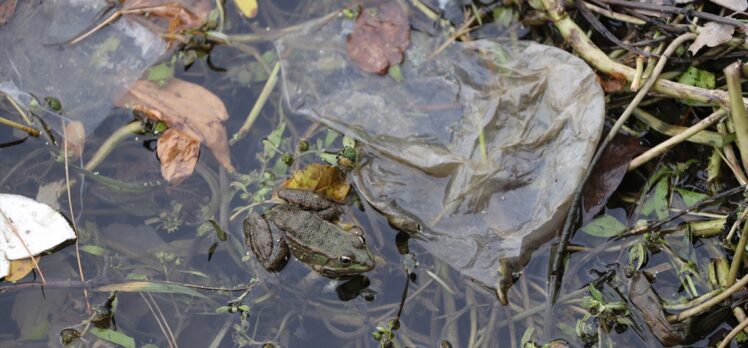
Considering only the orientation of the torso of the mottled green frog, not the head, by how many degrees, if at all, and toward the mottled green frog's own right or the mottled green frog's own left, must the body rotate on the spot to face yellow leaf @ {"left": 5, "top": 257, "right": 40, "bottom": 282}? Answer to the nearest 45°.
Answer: approximately 135° to the mottled green frog's own right

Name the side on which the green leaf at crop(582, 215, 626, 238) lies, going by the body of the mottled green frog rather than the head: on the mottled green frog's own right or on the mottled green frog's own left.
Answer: on the mottled green frog's own left

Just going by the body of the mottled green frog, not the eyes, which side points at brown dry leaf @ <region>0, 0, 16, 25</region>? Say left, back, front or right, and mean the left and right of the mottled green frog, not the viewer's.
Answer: back

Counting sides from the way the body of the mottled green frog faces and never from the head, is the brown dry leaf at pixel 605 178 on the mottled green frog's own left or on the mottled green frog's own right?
on the mottled green frog's own left

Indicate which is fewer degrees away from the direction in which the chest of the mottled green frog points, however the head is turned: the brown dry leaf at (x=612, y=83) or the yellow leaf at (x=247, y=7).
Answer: the brown dry leaf

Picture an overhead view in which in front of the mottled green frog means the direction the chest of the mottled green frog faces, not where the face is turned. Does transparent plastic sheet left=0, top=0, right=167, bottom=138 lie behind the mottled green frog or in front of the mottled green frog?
behind

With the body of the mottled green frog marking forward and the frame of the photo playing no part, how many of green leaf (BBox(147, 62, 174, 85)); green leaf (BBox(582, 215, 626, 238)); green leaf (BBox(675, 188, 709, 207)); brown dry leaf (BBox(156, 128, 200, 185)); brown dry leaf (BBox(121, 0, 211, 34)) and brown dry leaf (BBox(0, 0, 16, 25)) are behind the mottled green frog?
4

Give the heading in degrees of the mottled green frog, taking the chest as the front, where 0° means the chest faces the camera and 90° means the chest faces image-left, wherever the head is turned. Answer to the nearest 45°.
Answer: approximately 315°

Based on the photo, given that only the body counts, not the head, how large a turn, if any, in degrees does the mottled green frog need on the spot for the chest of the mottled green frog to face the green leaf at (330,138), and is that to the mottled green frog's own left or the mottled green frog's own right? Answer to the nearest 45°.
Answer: approximately 135° to the mottled green frog's own left

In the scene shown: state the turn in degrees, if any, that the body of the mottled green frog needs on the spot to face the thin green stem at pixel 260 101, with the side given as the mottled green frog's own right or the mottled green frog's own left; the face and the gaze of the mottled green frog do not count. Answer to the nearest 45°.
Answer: approximately 180°

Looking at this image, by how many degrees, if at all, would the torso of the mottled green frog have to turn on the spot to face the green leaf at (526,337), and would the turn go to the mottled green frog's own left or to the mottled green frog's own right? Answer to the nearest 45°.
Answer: approximately 45° to the mottled green frog's own left

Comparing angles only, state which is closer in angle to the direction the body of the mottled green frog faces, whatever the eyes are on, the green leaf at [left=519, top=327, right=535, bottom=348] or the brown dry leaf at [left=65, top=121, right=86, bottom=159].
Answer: the green leaf

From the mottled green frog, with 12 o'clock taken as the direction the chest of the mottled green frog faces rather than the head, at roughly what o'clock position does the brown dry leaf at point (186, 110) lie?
The brown dry leaf is roughly at 6 o'clock from the mottled green frog.

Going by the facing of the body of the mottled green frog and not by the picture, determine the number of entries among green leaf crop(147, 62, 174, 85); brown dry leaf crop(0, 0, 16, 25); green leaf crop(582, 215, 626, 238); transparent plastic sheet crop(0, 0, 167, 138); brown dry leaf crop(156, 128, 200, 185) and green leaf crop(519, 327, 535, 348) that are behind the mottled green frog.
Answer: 4
